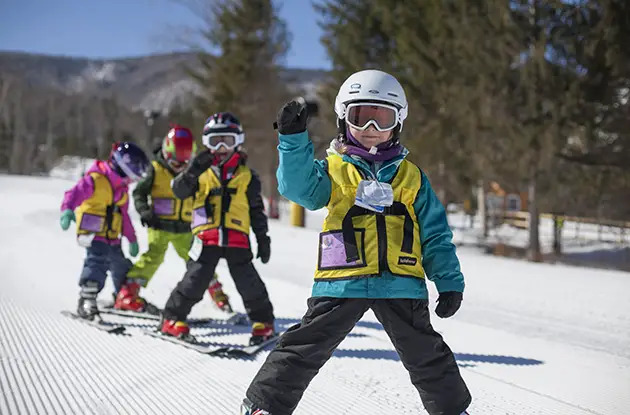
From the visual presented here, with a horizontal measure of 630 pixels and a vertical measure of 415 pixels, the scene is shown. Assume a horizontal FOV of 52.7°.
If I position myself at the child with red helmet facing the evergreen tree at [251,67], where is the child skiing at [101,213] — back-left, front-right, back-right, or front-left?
back-left

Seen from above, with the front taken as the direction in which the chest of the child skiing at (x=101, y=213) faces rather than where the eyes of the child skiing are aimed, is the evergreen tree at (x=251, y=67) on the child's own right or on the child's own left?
on the child's own left

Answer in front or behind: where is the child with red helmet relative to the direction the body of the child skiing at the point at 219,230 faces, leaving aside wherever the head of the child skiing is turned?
behind

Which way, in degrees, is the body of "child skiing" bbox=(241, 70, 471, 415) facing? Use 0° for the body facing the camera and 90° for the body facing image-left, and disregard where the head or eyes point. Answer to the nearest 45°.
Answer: approximately 0°

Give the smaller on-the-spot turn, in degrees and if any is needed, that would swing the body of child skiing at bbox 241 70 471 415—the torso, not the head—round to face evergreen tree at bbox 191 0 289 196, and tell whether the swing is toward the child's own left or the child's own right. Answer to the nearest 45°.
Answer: approximately 180°

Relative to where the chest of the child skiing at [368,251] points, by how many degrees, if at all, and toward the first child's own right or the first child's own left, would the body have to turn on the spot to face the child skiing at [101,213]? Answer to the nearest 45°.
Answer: approximately 135° to the first child's own right

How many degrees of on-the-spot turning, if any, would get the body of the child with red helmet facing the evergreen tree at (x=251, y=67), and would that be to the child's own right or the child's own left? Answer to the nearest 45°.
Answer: approximately 135° to the child's own left

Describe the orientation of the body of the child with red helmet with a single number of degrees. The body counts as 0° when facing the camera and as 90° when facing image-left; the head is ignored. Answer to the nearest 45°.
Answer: approximately 315°

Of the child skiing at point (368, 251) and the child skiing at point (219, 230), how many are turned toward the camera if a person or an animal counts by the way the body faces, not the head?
2
